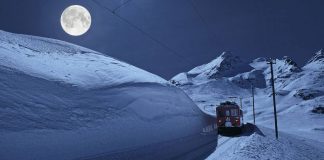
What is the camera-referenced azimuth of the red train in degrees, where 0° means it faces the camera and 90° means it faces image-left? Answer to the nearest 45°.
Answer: approximately 0°
